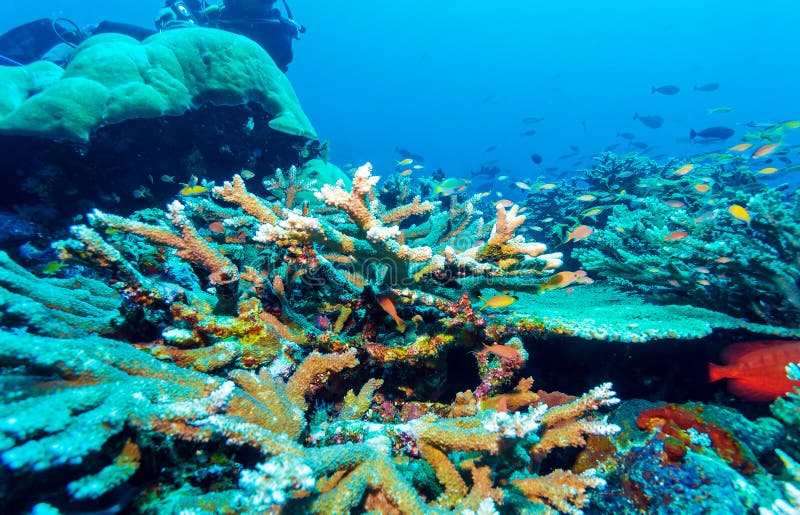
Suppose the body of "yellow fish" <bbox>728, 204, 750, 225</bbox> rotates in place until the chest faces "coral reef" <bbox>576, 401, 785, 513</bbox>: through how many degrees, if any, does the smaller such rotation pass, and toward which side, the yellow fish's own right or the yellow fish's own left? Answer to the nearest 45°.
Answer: approximately 90° to the yellow fish's own left

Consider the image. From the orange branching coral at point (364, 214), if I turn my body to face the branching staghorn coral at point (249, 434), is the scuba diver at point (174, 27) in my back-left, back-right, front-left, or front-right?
back-right

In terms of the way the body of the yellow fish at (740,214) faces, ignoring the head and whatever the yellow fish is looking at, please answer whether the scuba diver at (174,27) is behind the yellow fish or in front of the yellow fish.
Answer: in front

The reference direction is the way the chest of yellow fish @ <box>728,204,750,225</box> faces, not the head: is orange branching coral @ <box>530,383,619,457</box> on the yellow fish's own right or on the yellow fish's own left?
on the yellow fish's own left

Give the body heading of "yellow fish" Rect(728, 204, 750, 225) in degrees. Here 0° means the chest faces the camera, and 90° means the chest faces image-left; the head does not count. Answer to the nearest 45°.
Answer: approximately 90°
